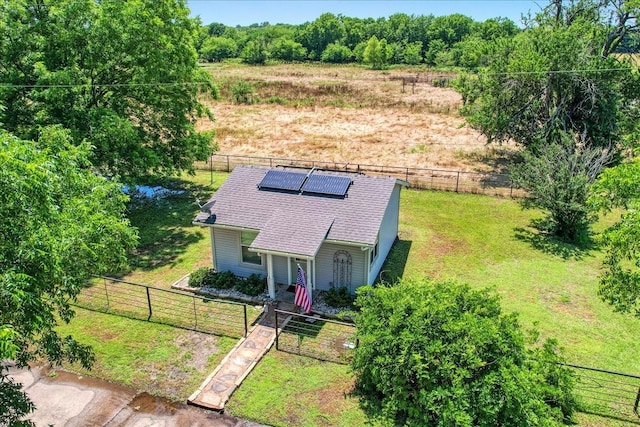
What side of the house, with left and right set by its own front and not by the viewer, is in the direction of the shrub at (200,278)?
right

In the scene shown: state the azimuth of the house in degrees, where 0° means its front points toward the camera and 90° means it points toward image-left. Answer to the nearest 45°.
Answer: approximately 0°

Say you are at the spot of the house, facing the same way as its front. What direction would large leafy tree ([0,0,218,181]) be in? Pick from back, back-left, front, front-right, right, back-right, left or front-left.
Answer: back-right

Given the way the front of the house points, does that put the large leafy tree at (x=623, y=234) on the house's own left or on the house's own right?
on the house's own left

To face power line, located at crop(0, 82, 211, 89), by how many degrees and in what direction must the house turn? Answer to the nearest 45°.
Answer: approximately 135° to its right

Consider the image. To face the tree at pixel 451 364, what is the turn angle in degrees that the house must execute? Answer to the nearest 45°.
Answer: approximately 45° to its left

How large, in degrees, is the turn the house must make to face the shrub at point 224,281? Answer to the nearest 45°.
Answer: approximately 90° to its right

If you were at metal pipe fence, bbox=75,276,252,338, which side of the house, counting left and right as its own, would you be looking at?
front

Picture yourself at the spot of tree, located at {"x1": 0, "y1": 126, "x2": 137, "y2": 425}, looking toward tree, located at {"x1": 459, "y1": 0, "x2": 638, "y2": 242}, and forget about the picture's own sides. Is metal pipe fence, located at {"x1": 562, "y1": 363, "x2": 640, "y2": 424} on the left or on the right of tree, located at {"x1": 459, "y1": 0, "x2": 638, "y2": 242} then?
right

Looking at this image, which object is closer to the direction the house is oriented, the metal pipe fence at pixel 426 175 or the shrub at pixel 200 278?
the shrub

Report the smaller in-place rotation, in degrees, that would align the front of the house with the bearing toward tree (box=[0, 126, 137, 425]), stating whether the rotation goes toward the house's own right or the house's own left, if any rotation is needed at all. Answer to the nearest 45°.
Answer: approximately 45° to the house's own right
